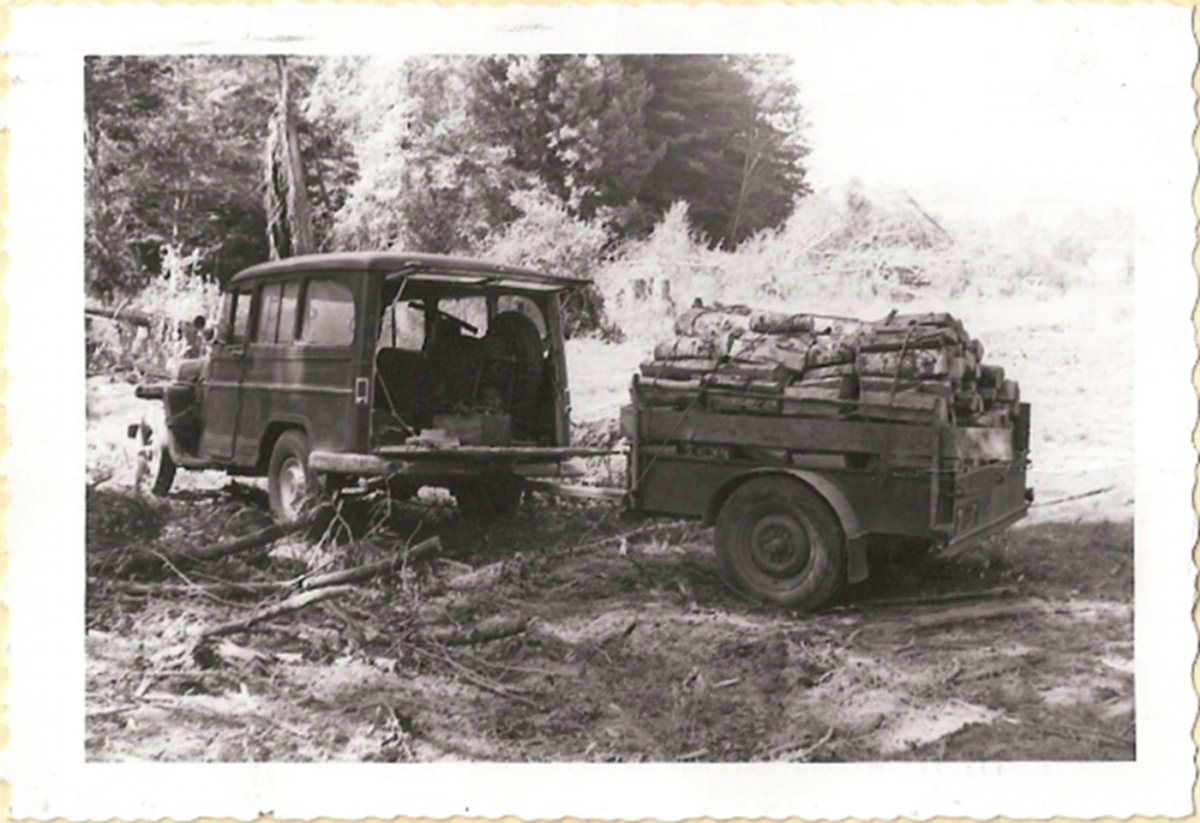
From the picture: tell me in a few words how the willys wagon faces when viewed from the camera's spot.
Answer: facing away from the viewer and to the left of the viewer

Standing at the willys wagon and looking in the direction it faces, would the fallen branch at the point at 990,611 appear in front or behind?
behind

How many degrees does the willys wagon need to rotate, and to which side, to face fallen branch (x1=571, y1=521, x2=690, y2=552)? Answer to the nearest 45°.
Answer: approximately 135° to its right

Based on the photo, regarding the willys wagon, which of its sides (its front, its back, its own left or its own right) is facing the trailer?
back

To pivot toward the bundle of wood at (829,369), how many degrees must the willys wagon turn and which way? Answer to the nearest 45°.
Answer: approximately 180°
